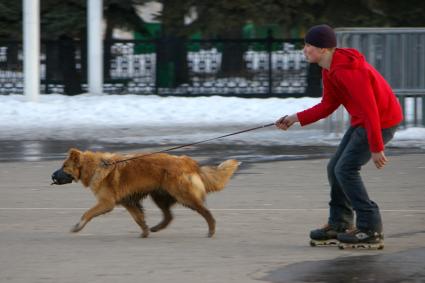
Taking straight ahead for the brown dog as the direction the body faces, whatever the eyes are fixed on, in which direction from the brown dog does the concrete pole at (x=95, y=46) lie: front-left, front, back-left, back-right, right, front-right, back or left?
right

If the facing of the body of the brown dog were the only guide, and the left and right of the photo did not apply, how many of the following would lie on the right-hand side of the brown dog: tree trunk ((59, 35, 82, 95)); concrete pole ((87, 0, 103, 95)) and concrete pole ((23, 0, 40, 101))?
3

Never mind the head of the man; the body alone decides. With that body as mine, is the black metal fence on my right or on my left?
on my right

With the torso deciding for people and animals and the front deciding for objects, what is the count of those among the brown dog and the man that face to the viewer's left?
2

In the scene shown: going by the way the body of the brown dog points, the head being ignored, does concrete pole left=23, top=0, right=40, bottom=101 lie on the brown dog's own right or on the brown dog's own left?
on the brown dog's own right

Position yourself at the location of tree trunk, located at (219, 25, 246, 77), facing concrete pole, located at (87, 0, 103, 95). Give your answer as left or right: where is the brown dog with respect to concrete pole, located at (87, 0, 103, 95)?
left

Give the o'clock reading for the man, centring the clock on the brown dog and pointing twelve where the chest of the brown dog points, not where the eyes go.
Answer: The man is roughly at 7 o'clock from the brown dog.

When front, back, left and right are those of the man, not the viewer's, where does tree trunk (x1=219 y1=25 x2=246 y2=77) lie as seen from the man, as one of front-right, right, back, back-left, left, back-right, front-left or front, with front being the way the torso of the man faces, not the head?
right

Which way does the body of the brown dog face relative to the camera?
to the viewer's left

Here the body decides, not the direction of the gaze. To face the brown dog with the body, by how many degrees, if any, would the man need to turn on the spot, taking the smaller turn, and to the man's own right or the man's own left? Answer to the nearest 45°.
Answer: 0° — they already face it

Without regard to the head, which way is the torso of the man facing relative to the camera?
to the viewer's left

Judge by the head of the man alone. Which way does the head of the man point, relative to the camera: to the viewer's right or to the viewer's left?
to the viewer's left

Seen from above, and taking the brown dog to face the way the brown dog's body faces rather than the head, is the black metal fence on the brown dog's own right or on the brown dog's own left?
on the brown dog's own right
